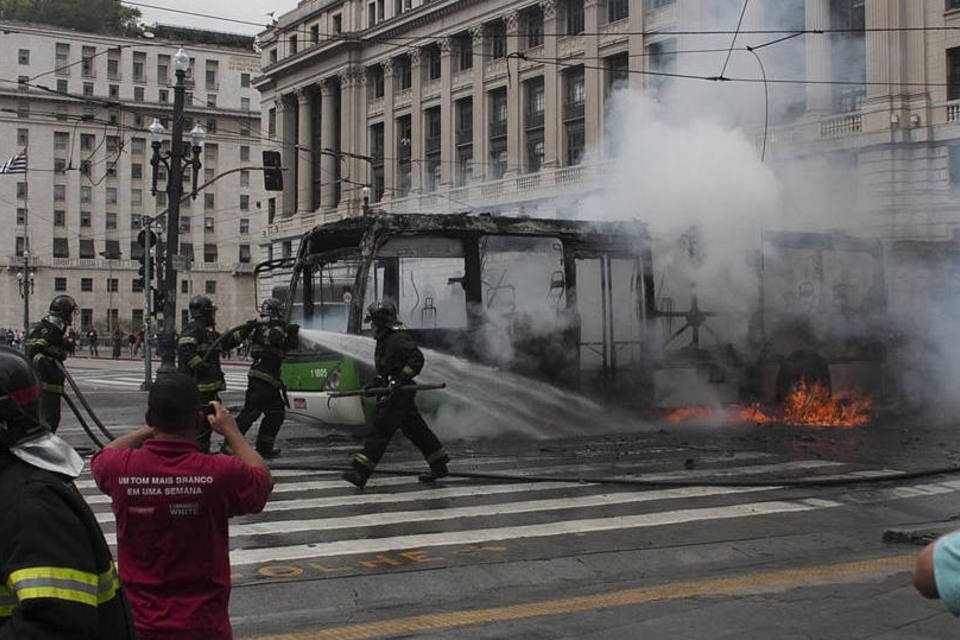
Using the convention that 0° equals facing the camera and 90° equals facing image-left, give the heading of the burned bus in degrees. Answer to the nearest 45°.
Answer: approximately 45°

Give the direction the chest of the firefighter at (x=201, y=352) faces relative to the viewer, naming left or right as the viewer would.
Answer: facing to the right of the viewer

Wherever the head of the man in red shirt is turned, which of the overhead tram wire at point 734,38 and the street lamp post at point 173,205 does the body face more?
the street lamp post

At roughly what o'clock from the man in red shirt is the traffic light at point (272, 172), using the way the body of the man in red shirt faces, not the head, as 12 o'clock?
The traffic light is roughly at 12 o'clock from the man in red shirt.

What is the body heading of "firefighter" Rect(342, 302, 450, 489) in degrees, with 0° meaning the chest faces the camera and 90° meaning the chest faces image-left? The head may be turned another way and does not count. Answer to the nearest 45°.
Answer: approximately 90°

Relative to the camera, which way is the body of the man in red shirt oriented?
away from the camera
